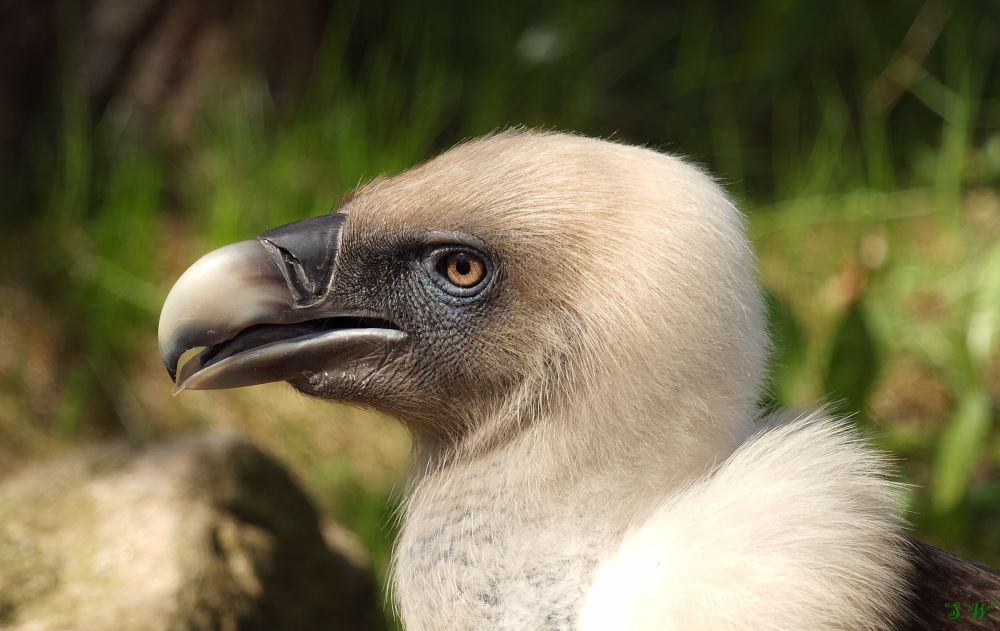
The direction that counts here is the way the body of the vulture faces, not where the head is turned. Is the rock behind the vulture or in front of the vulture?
in front

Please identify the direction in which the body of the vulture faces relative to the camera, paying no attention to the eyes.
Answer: to the viewer's left
